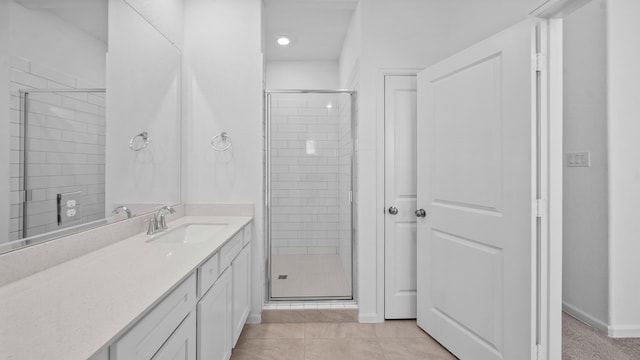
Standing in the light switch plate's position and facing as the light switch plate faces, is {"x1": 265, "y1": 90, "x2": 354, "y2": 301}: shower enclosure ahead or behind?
ahead

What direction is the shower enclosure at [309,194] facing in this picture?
toward the camera

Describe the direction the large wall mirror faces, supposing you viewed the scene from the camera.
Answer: facing the viewer and to the right of the viewer

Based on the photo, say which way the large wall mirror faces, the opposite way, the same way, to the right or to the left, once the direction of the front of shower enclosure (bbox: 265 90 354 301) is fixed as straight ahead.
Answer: to the left

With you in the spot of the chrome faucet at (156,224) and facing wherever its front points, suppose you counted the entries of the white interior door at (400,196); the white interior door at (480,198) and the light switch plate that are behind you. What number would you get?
0

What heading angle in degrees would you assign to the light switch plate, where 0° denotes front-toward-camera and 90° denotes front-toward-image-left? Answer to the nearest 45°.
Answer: approximately 45°

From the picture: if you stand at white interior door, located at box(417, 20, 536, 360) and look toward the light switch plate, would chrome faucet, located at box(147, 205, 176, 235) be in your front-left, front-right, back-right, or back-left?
back-left

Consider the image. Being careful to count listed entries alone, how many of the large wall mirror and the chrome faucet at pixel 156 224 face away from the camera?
0

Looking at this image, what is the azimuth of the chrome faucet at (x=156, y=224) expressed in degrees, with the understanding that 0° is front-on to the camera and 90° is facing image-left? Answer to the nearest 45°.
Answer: approximately 315°

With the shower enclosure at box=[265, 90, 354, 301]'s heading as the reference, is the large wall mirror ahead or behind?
ahead

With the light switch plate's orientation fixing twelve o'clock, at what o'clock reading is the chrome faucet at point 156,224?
The chrome faucet is roughly at 12 o'clock from the light switch plate.

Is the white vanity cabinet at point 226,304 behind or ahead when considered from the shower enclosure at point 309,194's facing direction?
ahead

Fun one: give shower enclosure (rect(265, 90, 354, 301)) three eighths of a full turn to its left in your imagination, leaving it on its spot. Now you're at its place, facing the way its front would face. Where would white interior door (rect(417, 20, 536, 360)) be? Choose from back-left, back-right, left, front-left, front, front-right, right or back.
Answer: right

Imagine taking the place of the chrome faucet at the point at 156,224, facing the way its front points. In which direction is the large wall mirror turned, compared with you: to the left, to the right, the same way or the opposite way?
the same way

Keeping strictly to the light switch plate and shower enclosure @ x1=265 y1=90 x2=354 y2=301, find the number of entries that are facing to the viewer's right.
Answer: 0

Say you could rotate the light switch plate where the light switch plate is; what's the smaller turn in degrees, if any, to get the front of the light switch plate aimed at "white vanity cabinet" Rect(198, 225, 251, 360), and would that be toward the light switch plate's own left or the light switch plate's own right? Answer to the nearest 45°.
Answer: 0° — it already faces it

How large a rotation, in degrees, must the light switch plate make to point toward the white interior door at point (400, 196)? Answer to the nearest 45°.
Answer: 0° — it already faces it
